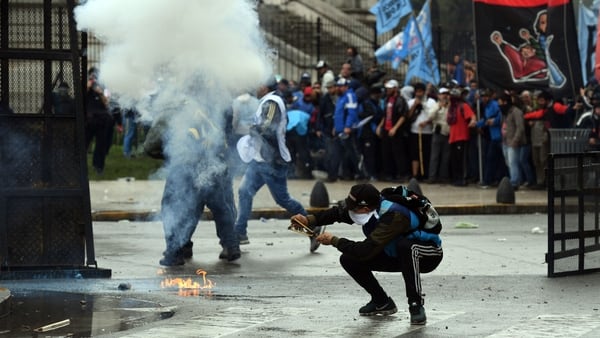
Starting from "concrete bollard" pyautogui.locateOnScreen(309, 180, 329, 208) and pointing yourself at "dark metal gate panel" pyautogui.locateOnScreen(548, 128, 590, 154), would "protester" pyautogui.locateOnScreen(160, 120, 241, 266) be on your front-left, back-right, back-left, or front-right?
back-right

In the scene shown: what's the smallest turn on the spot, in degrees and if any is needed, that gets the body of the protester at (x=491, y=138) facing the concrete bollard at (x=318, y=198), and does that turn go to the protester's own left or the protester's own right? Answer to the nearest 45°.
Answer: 0° — they already face it

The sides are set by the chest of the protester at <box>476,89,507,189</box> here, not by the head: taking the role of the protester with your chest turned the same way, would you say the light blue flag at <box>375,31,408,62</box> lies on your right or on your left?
on your right
